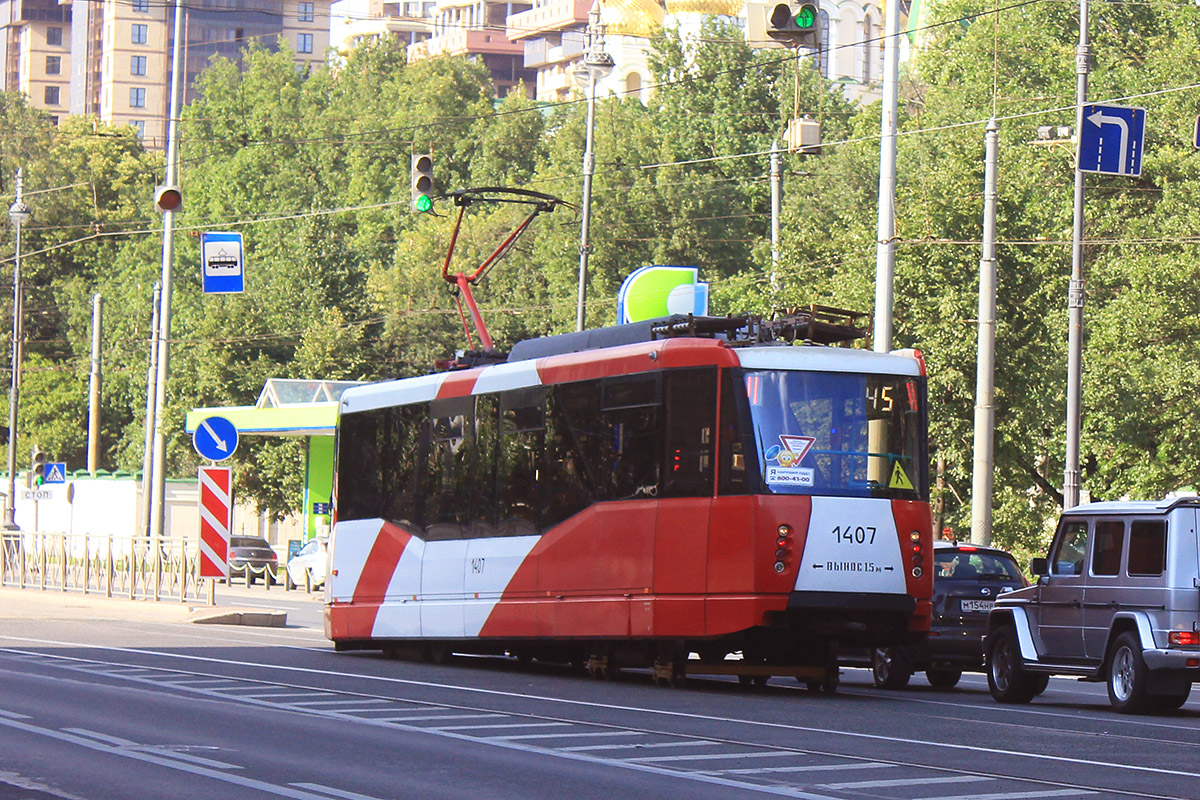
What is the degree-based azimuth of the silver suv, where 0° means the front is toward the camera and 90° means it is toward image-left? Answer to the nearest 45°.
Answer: approximately 135°

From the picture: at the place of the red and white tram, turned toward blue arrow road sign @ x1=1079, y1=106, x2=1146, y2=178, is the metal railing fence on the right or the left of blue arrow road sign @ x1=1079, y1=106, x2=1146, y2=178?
left

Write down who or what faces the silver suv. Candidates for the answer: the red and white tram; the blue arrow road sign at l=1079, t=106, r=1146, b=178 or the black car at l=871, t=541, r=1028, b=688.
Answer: the blue arrow road sign

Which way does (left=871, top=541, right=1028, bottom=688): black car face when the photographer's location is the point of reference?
facing away from the viewer and to the left of the viewer

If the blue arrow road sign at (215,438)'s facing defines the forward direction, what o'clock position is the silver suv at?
The silver suv is roughly at 11 o'clock from the blue arrow road sign.
